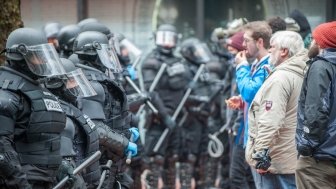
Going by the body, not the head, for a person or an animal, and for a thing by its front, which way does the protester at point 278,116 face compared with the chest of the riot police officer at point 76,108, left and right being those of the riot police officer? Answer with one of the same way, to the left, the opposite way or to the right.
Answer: the opposite way

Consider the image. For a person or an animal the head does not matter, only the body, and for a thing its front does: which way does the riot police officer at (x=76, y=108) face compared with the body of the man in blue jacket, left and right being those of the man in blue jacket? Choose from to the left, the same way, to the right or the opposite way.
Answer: the opposite way

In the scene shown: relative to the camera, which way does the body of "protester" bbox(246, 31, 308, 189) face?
to the viewer's left

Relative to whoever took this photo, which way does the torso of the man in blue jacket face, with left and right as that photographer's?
facing to the left of the viewer

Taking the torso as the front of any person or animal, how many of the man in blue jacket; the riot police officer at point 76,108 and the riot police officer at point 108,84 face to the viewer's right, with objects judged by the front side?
2

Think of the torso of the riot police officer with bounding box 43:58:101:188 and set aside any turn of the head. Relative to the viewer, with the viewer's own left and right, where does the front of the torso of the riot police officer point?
facing to the right of the viewer

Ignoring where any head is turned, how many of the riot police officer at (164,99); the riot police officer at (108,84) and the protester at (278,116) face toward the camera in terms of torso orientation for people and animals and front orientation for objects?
1

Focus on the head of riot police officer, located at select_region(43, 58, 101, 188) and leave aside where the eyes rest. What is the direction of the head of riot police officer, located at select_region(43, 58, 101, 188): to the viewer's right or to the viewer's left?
to the viewer's right

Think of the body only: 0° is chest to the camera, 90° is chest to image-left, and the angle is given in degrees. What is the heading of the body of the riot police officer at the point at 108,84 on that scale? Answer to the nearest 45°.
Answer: approximately 270°

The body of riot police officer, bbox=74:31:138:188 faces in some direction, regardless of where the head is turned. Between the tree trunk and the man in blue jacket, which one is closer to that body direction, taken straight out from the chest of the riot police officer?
the man in blue jacket

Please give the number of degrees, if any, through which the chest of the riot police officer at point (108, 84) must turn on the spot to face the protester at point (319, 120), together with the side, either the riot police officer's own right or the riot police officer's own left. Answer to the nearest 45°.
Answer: approximately 45° to the riot police officer's own right
